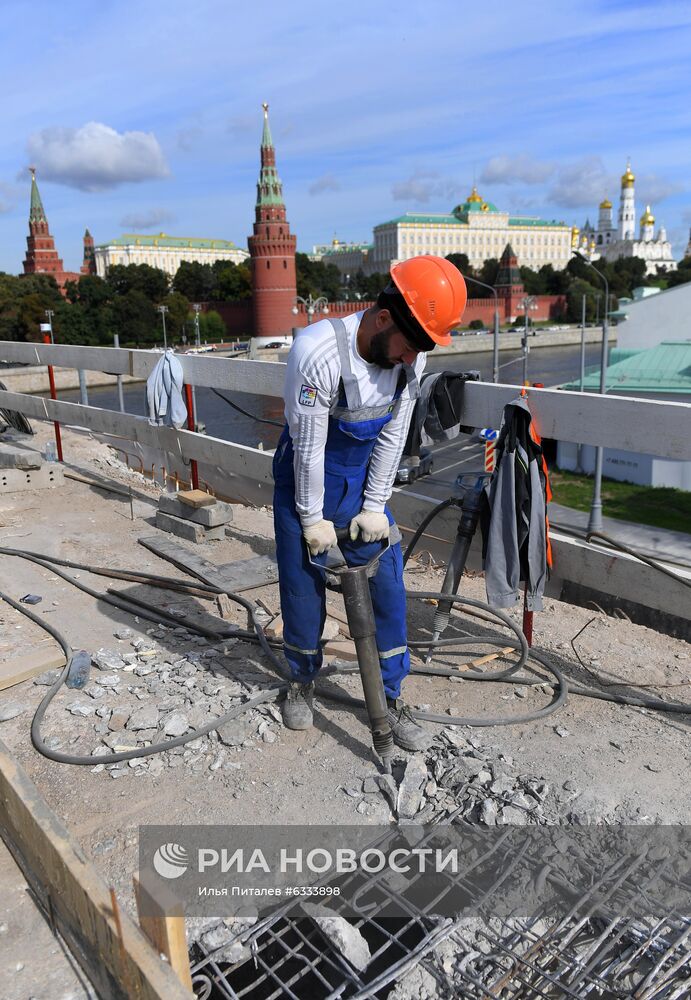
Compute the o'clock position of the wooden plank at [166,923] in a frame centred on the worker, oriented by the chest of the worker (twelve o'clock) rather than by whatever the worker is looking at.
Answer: The wooden plank is roughly at 2 o'clock from the worker.

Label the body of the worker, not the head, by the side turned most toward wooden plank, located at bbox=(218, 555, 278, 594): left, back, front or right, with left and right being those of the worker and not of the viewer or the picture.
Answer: back

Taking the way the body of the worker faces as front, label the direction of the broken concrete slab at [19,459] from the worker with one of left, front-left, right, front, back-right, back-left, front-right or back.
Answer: back

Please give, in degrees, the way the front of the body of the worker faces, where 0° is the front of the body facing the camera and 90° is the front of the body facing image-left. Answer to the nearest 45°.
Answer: approximately 315°

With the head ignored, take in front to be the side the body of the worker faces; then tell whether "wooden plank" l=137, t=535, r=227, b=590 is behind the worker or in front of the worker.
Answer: behind

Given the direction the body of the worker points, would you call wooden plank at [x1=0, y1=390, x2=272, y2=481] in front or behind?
behind

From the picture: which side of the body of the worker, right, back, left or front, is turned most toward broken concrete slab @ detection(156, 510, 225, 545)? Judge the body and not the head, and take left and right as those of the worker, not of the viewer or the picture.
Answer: back

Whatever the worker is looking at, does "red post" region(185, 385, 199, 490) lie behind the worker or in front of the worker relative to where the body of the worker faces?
behind

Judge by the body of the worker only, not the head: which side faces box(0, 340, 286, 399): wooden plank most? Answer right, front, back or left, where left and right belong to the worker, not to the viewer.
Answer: back

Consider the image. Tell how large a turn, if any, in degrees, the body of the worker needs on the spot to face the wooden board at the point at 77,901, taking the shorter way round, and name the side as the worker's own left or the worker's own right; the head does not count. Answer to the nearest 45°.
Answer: approximately 90° to the worker's own right
